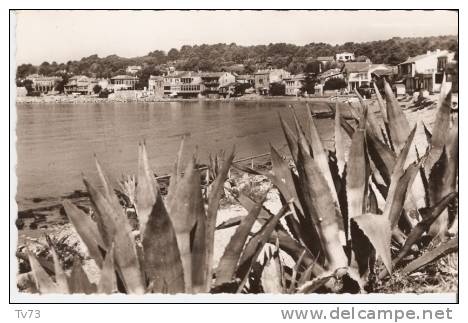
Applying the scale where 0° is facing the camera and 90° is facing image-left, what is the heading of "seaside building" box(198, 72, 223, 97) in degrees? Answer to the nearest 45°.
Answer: approximately 0°

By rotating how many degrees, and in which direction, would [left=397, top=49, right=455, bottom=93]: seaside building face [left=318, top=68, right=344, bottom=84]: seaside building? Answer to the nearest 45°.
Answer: approximately 90° to its right

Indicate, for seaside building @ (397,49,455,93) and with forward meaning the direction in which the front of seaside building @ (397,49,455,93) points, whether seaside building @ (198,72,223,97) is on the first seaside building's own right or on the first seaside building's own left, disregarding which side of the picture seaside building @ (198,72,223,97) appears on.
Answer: on the first seaside building's own right

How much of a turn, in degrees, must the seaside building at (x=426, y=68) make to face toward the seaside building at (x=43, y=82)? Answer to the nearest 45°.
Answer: approximately 45° to its right

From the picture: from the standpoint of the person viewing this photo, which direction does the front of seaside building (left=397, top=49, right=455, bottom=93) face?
facing the viewer and to the left of the viewer

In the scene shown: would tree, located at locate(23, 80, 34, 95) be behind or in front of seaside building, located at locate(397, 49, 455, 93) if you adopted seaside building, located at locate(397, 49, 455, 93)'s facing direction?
in front

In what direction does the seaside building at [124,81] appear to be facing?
toward the camera

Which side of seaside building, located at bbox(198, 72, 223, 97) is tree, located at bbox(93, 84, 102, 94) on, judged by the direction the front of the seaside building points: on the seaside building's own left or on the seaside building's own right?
on the seaside building's own right

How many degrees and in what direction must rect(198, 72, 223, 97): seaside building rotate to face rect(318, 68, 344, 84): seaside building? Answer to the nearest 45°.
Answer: approximately 45° to its left

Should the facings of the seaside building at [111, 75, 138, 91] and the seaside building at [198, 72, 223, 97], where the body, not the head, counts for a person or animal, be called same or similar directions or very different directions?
same or similar directions
